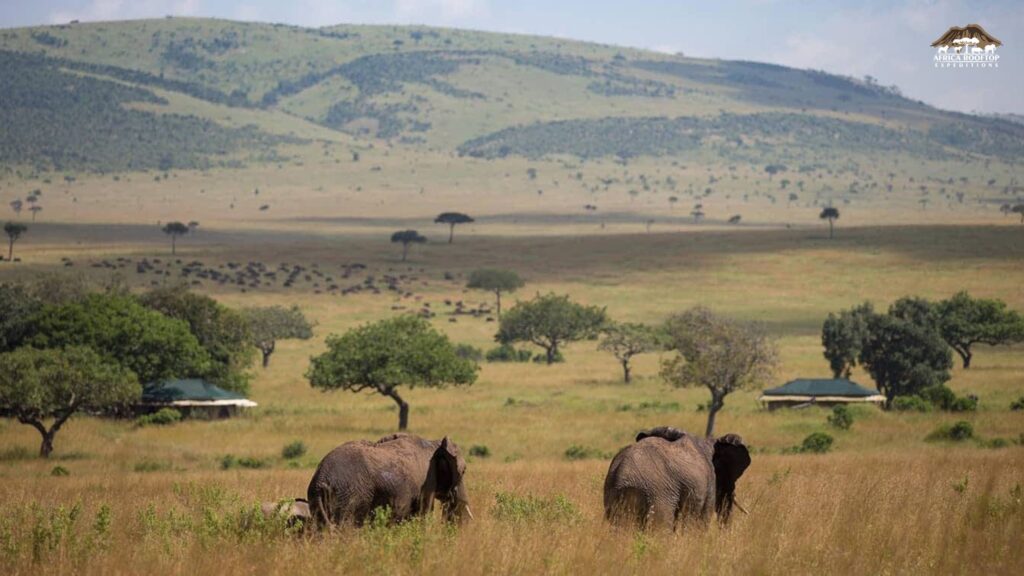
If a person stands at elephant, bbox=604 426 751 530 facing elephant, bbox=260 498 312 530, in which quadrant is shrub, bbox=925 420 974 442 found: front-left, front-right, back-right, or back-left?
back-right

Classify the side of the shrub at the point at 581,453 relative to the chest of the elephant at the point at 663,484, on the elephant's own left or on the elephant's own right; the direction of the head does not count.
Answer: on the elephant's own left

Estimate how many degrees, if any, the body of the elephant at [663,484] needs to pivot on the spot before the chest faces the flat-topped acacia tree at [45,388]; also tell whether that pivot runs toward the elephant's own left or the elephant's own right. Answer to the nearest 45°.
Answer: approximately 90° to the elephant's own left

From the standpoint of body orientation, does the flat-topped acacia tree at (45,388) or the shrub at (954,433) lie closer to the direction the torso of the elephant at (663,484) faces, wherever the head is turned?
the shrub

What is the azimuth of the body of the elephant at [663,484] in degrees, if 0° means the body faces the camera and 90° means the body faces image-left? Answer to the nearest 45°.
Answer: approximately 225°

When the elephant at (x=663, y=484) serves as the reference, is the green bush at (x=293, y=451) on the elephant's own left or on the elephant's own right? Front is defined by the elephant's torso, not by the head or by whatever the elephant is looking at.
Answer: on the elephant's own left

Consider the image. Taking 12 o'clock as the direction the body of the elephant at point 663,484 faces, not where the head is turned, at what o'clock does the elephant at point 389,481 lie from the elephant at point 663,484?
the elephant at point 389,481 is roughly at 7 o'clock from the elephant at point 663,484.

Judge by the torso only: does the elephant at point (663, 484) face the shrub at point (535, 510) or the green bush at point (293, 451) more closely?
the green bush

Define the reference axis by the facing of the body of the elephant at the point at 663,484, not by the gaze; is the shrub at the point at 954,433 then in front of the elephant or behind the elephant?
in front

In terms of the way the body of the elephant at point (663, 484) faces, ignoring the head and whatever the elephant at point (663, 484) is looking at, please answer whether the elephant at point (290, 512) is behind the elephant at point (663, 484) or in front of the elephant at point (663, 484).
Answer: behind
